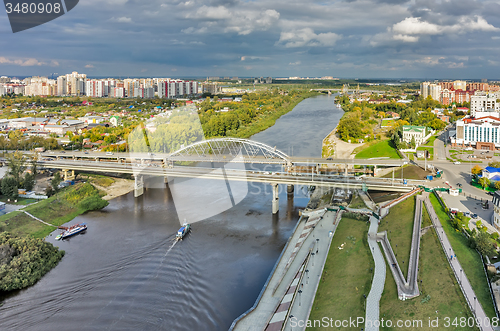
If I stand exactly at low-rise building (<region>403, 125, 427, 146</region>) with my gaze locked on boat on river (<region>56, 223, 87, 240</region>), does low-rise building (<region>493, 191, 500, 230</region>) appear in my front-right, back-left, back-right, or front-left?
front-left

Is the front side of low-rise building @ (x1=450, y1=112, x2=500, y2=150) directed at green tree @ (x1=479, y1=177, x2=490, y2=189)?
yes

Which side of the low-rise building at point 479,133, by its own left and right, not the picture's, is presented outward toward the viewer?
front

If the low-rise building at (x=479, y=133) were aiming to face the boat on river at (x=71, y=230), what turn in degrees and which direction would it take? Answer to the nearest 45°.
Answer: approximately 45° to its right

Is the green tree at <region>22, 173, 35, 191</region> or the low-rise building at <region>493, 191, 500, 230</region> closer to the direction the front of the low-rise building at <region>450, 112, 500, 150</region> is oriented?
the low-rise building

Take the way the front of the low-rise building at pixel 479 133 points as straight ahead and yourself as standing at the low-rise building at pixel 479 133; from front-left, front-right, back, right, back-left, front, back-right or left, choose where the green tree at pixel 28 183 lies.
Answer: front-right

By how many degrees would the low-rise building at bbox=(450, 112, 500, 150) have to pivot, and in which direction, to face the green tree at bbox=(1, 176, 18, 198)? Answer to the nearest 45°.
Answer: approximately 45° to its right

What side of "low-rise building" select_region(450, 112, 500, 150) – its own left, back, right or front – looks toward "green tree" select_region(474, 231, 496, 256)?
front

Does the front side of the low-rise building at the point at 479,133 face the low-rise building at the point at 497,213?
yes
